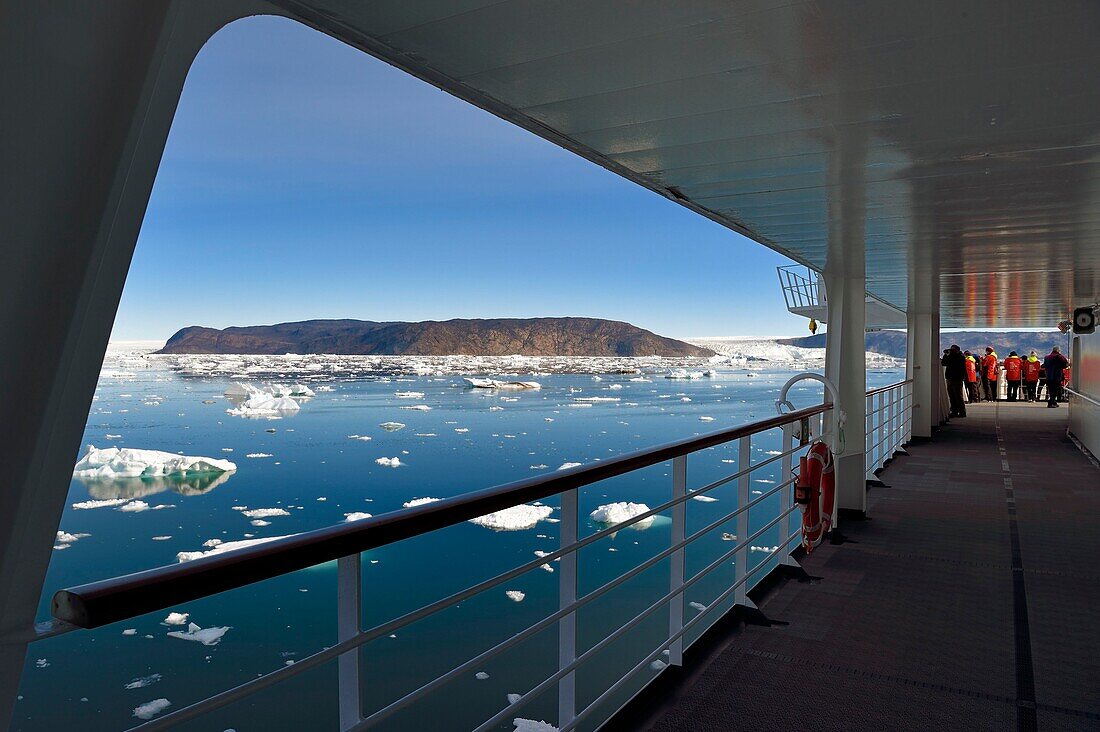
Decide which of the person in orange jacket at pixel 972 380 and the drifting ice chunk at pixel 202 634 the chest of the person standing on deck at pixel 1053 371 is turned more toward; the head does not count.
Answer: the person in orange jacket

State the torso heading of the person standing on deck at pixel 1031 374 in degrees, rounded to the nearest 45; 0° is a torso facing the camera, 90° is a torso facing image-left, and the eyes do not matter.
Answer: approximately 180°

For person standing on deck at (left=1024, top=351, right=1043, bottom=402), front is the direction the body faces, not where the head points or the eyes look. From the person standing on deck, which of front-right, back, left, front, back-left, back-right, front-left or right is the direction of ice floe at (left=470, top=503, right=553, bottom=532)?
back-left

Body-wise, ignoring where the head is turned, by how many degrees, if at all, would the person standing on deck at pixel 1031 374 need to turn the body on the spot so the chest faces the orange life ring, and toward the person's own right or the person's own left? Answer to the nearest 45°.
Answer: approximately 180°

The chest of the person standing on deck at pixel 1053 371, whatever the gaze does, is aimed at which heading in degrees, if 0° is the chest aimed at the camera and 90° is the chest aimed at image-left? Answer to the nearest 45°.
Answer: approximately 180°

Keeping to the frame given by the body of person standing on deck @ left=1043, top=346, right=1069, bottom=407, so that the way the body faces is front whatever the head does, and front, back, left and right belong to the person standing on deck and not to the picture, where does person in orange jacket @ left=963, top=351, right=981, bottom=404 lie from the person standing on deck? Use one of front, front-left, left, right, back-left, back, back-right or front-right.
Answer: front-left
